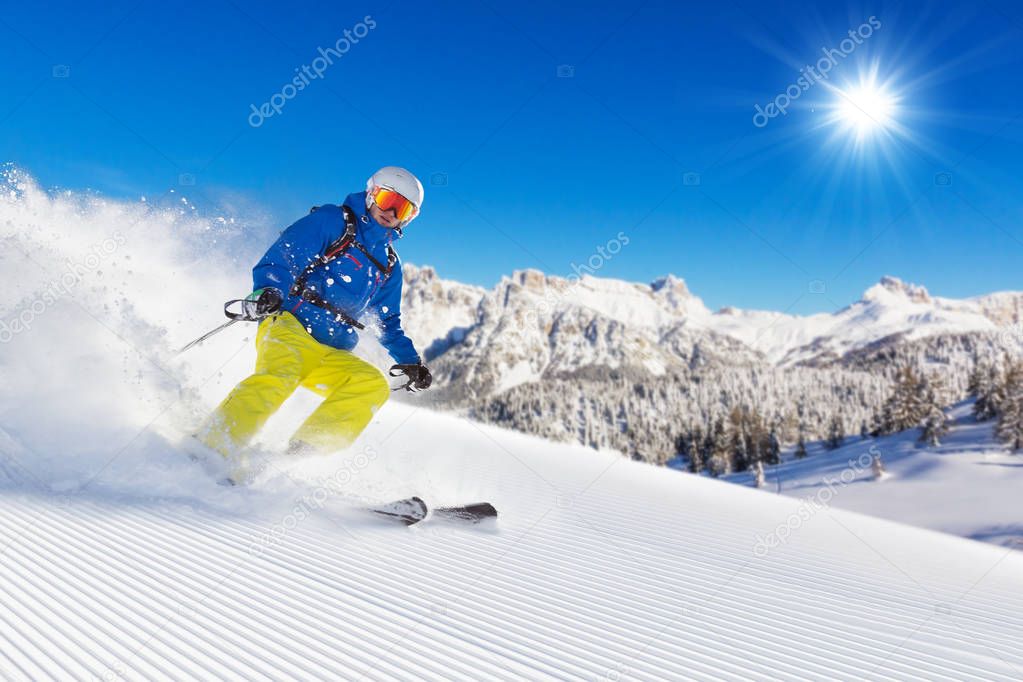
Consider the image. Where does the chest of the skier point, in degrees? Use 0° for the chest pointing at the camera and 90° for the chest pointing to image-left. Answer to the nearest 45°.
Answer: approximately 315°
